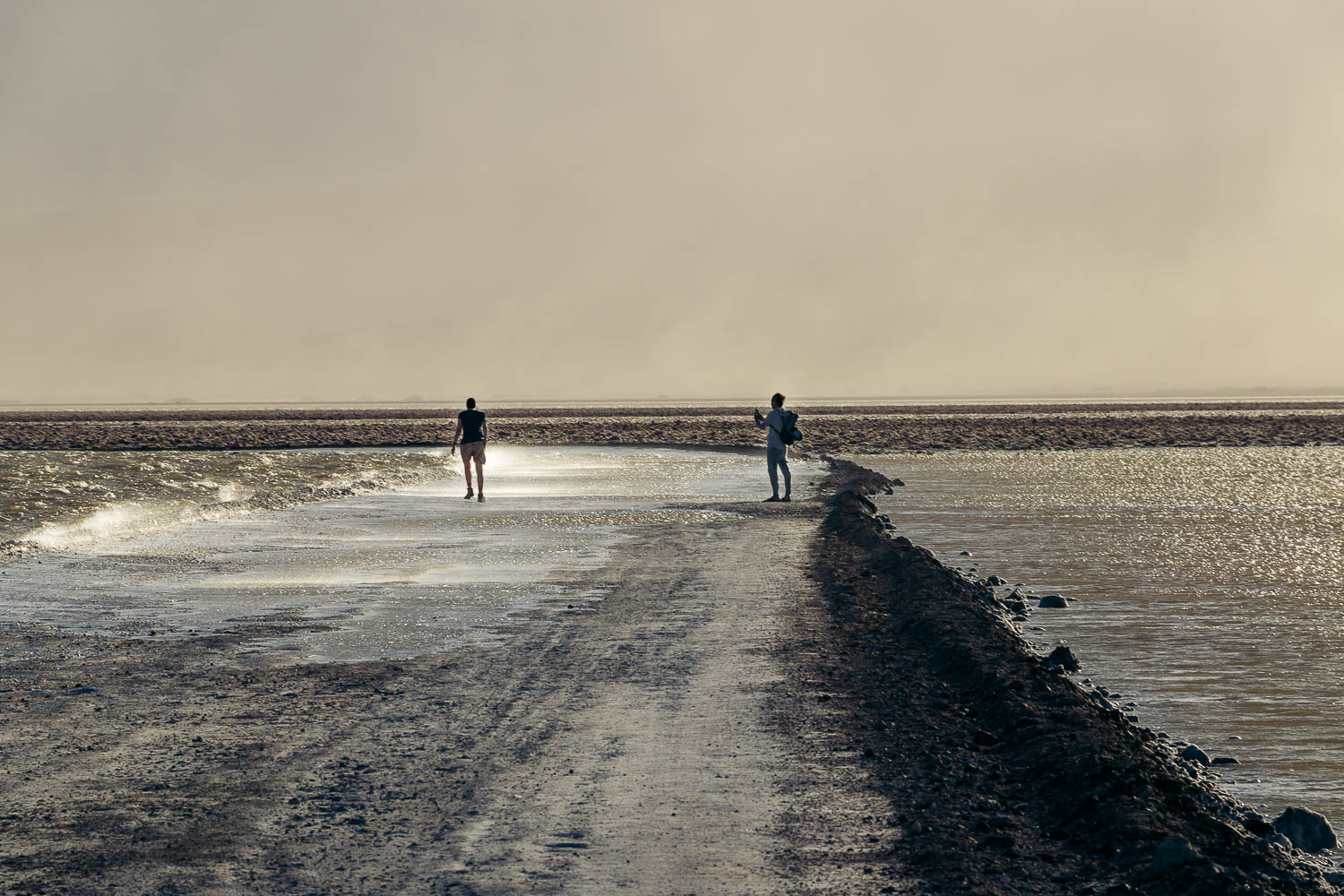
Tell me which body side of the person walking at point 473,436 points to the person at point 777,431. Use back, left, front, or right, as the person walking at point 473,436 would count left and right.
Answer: right

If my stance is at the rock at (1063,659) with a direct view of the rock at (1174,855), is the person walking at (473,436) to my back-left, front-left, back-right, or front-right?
back-right

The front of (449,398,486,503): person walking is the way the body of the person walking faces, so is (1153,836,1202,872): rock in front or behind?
behind

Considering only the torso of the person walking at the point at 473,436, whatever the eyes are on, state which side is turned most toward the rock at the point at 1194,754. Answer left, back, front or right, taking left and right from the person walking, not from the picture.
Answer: back

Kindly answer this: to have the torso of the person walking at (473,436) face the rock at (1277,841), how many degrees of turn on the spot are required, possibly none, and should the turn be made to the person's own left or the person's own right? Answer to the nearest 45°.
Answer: approximately 180°

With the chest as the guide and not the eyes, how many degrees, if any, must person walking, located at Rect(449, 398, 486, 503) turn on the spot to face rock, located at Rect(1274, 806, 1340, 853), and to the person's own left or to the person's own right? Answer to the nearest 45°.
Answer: approximately 180°

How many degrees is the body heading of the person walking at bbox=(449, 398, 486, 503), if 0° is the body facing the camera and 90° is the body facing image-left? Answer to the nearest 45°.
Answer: approximately 180°

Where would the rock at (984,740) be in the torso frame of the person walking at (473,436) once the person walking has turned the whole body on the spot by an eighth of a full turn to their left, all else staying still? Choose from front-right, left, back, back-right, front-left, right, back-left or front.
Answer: back-left

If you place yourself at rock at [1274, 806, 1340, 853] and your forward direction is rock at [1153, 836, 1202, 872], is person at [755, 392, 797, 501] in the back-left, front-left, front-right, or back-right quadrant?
back-right

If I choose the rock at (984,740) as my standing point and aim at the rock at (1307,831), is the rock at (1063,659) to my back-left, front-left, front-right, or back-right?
back-left

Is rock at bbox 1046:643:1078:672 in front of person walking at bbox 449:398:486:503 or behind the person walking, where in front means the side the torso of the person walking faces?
behind

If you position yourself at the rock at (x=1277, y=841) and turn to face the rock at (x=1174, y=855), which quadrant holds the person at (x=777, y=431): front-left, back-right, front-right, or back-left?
back-right
